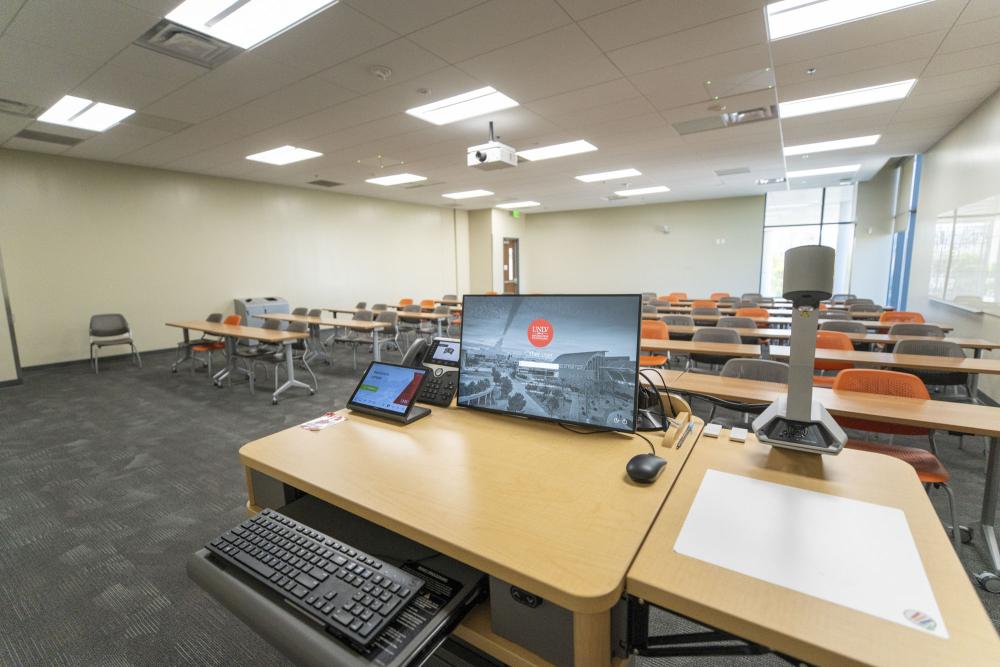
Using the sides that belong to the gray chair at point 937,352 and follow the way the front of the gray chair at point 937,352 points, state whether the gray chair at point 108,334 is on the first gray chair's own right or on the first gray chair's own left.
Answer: on the first gray chair's own right

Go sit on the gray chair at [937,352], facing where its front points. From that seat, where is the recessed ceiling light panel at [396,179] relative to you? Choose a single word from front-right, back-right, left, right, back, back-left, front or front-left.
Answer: right

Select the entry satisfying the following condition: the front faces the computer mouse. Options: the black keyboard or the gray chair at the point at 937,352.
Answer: the gray chair

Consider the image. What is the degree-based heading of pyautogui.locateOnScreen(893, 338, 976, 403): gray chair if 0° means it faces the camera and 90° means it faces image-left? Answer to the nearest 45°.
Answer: approximately 0°

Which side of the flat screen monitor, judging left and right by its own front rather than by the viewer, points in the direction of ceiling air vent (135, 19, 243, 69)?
right

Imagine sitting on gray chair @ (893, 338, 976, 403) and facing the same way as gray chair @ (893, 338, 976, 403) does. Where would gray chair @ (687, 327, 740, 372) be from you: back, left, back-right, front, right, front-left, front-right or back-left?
right

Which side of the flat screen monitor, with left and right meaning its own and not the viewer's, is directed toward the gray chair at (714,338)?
back

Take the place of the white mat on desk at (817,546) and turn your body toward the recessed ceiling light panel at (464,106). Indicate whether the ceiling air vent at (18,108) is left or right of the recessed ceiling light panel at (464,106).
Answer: left

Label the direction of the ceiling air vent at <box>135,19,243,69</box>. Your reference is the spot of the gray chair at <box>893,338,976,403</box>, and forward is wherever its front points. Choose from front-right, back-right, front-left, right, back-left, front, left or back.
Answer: front-right

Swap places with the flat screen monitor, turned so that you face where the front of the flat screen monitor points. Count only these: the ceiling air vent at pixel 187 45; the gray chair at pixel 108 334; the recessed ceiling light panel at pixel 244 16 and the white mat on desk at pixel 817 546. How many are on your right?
3
